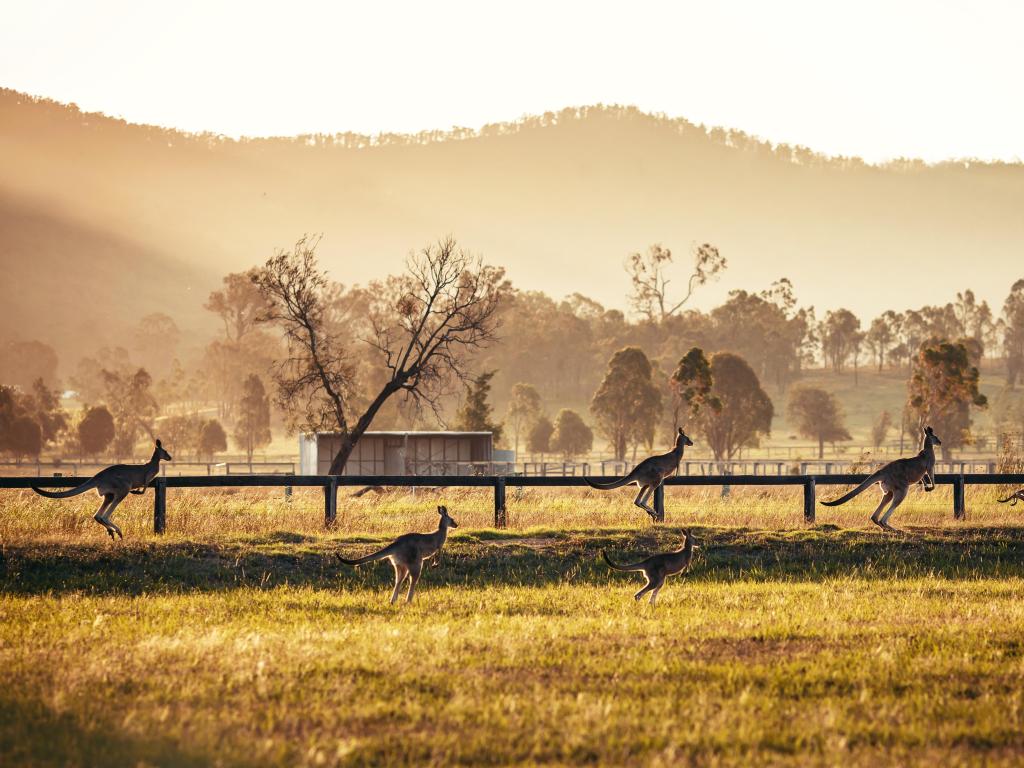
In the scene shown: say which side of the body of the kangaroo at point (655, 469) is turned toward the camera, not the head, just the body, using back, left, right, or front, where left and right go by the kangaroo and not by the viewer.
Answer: right

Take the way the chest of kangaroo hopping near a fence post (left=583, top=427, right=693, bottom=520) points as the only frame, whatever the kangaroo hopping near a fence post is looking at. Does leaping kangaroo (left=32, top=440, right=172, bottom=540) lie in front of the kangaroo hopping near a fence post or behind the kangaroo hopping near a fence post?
behind

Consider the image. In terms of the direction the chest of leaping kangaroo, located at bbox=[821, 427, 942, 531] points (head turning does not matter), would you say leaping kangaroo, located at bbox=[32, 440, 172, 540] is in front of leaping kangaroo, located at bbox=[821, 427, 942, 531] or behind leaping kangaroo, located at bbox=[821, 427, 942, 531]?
behind

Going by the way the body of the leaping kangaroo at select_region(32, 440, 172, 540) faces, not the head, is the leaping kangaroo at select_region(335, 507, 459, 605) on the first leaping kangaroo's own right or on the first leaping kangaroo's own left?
on the first leaping kangaroo's own right

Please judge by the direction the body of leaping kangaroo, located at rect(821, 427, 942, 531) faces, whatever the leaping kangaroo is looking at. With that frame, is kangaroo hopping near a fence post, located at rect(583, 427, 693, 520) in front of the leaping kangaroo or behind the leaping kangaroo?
behind

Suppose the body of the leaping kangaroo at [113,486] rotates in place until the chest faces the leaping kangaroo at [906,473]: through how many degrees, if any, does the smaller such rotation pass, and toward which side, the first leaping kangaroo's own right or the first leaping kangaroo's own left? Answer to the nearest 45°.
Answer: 0° — it already faces it

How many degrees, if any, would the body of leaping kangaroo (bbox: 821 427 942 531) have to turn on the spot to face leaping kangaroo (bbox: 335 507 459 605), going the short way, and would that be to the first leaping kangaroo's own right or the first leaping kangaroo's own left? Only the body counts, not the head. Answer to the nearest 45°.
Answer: approximately 135° to the first leaping kangaroo's own right

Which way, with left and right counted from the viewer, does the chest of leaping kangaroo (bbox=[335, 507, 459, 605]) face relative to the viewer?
facing to the right of the viewer

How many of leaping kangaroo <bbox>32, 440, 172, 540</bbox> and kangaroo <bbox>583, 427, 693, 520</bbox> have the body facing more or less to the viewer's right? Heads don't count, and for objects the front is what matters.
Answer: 2

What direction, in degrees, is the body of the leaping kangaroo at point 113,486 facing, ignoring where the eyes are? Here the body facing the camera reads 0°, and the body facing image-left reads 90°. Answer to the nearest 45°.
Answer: approximately 270°

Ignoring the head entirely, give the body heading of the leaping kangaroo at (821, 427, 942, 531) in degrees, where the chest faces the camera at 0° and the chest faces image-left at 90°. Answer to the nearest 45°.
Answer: approximately 270°
